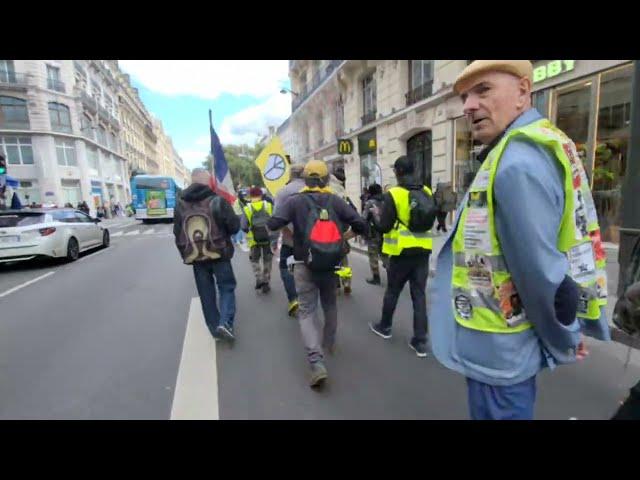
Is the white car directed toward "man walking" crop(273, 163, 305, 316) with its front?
no

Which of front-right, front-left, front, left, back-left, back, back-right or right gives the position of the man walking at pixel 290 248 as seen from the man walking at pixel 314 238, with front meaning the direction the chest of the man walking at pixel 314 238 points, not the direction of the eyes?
front

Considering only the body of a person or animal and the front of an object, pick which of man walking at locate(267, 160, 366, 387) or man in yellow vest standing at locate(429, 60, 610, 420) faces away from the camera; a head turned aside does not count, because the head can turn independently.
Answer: the man walking

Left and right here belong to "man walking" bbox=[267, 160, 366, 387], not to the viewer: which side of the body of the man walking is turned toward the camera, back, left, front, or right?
back

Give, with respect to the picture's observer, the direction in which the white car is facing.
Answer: facing away from the viewer and to the right of the viewer

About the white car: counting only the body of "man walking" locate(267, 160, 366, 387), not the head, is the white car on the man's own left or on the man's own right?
on the man's own left

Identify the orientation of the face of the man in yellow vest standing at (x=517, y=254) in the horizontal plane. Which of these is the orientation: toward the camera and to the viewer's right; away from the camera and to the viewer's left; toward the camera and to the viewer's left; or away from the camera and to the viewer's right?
toward the camera and to the viewer's left

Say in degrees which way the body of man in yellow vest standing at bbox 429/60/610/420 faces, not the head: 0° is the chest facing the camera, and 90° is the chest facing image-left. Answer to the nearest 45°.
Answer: approximately 90°
